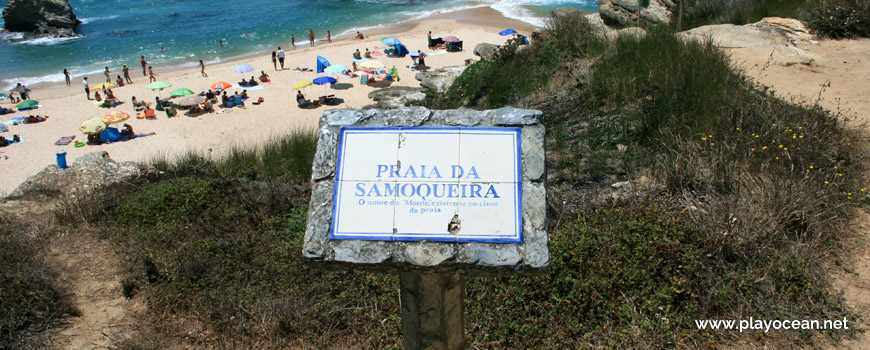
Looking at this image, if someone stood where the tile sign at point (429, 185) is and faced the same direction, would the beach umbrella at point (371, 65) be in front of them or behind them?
behind

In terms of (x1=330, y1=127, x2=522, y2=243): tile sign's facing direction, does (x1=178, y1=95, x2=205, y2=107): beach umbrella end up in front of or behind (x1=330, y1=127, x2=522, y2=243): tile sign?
behind

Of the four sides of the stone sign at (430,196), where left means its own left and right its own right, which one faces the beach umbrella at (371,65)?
back

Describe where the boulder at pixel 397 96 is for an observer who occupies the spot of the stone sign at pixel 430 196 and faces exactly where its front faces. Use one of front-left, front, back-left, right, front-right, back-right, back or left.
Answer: back

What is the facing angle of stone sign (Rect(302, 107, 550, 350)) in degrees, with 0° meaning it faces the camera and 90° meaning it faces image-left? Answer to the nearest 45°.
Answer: approximately 0°

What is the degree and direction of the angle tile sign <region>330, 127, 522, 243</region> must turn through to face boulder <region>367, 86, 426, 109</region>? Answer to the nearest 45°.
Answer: approximately 180°

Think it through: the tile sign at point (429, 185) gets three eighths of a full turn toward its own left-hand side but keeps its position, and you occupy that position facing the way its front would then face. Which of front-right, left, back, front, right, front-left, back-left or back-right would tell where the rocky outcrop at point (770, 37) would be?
front

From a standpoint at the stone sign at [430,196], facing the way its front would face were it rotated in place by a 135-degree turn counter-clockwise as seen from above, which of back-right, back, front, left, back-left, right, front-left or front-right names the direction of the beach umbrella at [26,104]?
left

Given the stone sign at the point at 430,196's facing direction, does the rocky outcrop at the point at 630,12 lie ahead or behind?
behind

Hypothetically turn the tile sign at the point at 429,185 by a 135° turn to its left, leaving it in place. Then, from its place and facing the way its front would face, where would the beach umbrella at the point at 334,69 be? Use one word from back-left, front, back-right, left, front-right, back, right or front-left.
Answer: front-left

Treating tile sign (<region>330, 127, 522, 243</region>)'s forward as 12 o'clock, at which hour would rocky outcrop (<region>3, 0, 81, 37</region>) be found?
The rocky outcrop is roughly at 5 o'clock from the tile sign.

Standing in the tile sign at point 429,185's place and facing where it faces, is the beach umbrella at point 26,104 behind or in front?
behind
